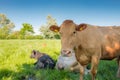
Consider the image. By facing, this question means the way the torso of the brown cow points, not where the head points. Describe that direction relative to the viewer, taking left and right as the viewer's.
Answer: facing the viewer and to the left of the viewer
